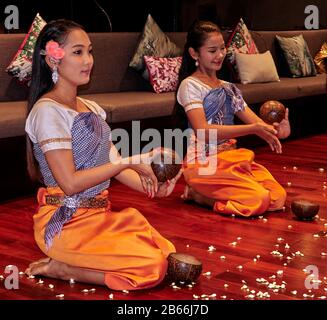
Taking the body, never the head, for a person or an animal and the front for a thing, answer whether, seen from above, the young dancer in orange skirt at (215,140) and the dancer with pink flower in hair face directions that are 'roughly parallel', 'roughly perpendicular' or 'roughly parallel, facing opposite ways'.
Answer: roughly parallel

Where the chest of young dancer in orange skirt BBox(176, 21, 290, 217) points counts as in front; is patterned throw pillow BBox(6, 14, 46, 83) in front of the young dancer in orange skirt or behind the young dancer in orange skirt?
behind

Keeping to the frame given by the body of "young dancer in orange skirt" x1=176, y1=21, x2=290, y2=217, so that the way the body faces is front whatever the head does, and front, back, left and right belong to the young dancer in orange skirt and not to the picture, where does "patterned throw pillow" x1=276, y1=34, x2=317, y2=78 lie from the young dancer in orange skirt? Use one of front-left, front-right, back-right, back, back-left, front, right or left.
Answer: back-left

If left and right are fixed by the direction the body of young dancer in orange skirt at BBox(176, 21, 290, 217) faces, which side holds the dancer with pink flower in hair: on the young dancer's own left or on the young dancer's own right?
on the young dancer's own right

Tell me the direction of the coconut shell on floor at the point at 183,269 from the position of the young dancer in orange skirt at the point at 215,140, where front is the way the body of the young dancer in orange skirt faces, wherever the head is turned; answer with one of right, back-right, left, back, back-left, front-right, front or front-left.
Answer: front-right

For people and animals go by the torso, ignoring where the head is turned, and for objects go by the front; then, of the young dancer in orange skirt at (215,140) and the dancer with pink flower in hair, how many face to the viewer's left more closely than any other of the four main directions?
0

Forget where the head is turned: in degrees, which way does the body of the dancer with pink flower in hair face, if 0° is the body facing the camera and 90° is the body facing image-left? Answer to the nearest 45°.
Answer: approximately 315°

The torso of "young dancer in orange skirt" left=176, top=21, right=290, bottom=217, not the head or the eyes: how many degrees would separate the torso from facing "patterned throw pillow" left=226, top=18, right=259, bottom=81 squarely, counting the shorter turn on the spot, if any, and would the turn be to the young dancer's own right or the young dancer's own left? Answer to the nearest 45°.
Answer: approximately 135° to the young dancer's own left

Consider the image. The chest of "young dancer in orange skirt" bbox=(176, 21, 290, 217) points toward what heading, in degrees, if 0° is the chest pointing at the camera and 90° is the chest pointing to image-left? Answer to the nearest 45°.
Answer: approximately 315°

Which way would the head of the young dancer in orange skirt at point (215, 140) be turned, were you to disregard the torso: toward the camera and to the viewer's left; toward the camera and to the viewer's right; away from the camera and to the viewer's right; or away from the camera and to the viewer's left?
toward the camera and to the viewer's right

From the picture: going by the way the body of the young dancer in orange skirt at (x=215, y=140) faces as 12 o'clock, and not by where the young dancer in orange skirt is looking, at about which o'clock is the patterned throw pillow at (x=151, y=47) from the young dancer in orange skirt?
The patterned throw pillow is roughly at 7 o'clock from the young dancer in orange skirt.

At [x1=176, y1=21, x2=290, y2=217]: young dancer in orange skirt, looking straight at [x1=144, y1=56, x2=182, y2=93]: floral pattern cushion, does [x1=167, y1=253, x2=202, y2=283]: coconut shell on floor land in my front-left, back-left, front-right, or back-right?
back-left
